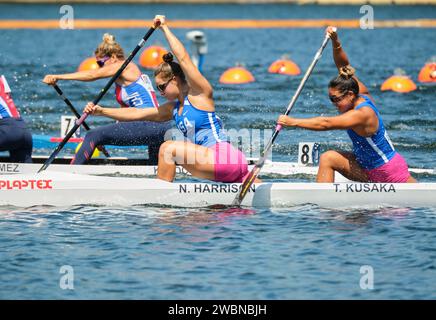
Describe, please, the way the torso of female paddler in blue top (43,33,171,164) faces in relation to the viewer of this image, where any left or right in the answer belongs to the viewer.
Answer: facing to the left of the viewer

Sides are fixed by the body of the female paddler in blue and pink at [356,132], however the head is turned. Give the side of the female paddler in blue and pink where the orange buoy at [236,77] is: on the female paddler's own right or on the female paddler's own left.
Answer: on the female paddler's own right

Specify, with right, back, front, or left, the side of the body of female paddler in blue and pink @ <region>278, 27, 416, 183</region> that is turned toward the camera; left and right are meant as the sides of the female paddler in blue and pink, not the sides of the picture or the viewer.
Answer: left

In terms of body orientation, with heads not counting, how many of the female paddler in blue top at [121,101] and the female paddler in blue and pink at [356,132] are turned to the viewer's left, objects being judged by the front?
2

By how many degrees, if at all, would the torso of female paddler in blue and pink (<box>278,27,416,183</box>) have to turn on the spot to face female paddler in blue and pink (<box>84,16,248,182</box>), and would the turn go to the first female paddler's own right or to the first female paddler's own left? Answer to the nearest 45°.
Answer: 0° — they already face them

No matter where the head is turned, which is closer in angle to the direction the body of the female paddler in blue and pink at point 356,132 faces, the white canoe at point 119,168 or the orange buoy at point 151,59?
the white canoe
